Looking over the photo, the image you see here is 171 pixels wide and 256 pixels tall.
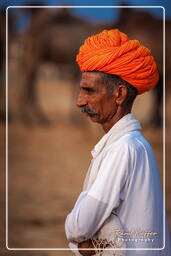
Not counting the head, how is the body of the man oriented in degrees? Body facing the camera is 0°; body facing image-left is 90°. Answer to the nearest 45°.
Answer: approximately 90°

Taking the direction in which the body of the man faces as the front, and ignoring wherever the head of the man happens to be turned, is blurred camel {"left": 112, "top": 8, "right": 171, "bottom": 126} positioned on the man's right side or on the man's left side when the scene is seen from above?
on the man's right side

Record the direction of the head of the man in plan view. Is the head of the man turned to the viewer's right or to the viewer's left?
to the viewer's left
